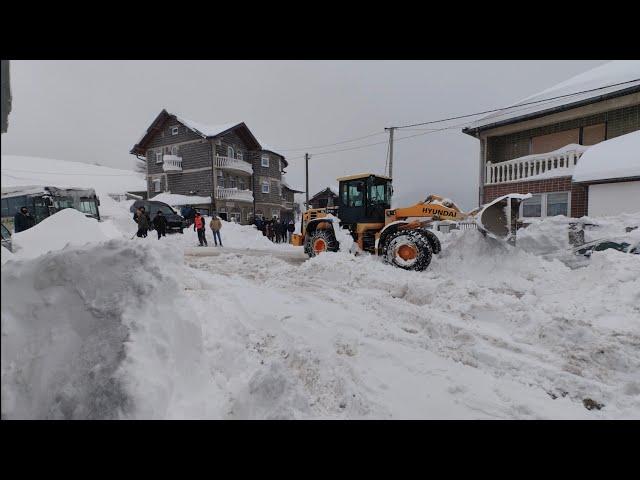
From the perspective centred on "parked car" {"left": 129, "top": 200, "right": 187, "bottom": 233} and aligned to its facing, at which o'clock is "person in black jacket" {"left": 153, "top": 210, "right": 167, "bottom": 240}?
The person in black jacket is roughly at 2 o'clock from the parked car.

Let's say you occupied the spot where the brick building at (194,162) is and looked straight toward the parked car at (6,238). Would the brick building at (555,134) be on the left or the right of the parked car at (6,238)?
left

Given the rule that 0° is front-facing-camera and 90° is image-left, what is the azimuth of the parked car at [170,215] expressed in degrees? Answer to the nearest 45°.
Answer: approximately 315°

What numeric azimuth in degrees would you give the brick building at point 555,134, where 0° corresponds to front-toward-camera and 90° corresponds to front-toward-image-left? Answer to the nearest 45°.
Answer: approximately 45°

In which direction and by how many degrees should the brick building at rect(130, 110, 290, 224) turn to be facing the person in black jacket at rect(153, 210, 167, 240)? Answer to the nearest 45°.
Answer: approximately 45° to its right

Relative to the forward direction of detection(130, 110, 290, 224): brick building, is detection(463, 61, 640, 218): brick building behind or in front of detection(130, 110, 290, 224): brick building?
in front

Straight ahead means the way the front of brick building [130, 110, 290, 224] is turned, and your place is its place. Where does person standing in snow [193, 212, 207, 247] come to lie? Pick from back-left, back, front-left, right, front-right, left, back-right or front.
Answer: front-right

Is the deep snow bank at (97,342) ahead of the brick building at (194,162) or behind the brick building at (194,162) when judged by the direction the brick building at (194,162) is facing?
ahead

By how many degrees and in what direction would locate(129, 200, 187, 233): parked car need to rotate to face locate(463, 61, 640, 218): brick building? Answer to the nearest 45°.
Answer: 0° — it already faces it

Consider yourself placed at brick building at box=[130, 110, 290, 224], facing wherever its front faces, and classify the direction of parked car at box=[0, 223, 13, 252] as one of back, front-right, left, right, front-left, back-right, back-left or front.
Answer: front-right

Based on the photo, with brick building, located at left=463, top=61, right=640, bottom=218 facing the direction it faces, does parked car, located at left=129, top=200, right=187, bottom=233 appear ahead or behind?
ahead

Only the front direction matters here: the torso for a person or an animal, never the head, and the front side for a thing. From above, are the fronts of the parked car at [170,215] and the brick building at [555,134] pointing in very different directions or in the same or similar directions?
very different directions
